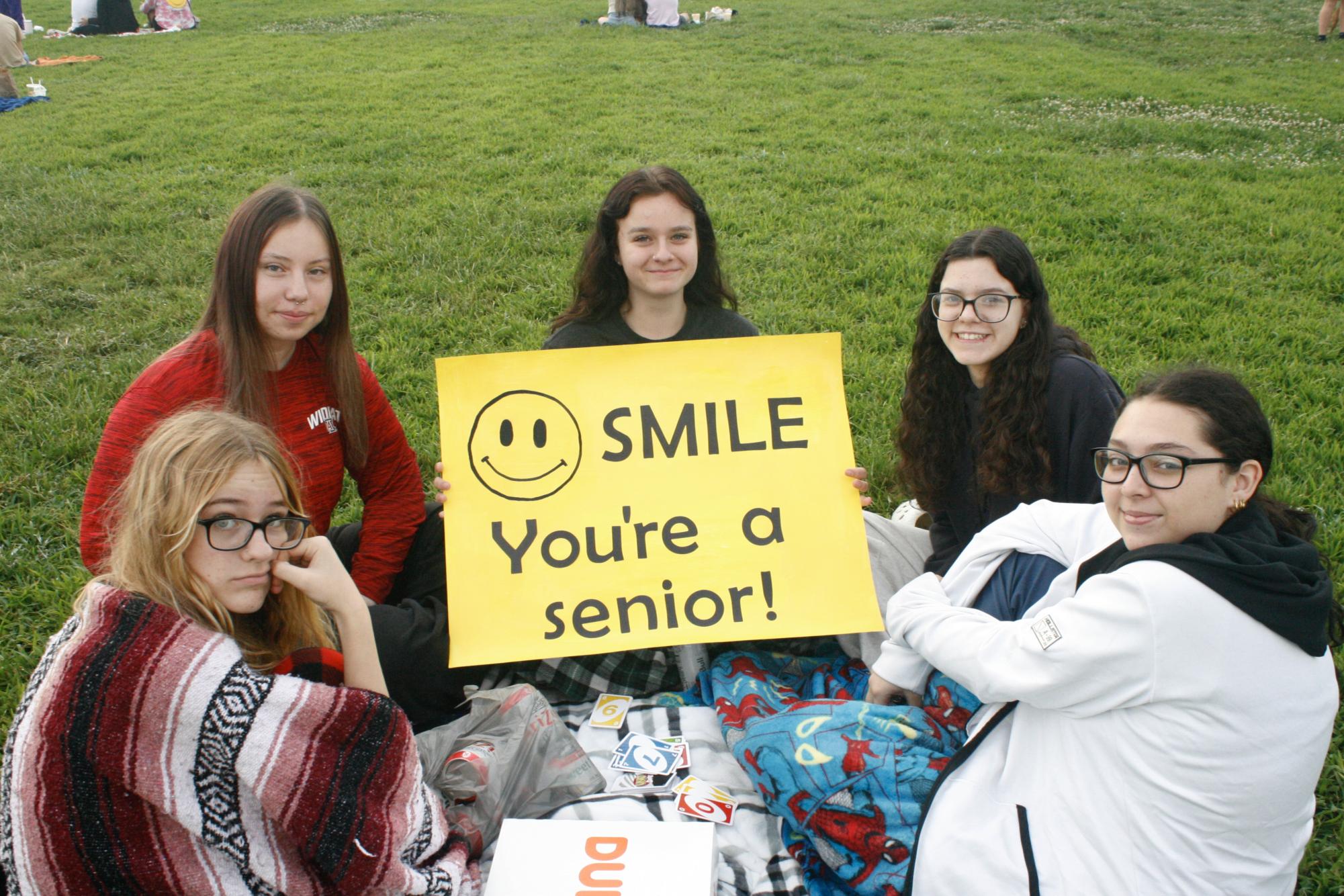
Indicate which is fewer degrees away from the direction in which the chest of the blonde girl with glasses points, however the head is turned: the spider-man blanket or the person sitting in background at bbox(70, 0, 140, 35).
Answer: the spider-man blanket

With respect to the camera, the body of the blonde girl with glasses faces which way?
to the viewer's right

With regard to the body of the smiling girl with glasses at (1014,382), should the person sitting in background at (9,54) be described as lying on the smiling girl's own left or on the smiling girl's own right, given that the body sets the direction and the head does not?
on the smiling girl's own right

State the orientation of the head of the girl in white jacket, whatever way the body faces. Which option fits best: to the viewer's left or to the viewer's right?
to the viewer's left

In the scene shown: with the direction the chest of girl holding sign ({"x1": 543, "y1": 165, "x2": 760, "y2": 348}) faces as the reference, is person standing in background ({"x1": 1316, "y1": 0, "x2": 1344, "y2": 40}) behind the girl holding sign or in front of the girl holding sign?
behind

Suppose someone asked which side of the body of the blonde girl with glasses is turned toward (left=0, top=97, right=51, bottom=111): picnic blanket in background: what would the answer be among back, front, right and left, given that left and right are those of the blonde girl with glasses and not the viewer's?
left

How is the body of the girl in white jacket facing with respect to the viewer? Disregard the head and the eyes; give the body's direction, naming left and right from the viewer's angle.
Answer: facing to the left of the viewer

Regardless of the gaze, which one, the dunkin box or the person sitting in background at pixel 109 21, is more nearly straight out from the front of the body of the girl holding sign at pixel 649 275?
the dunkin box
